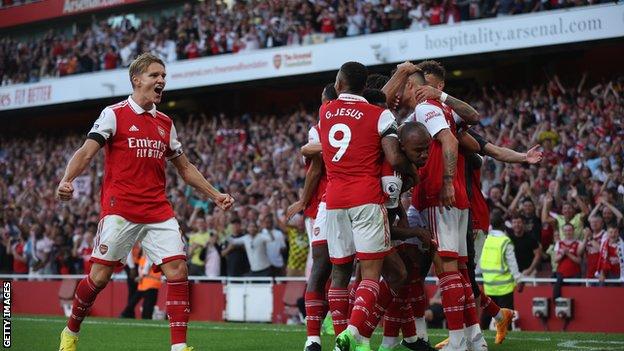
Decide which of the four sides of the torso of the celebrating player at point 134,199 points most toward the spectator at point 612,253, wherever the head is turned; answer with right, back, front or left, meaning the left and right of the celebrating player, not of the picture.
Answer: left

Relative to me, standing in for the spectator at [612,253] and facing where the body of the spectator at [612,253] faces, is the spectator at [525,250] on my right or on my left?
on my right

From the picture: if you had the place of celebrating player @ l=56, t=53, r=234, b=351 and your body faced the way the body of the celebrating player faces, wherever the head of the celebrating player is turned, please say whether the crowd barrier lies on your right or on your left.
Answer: on your left

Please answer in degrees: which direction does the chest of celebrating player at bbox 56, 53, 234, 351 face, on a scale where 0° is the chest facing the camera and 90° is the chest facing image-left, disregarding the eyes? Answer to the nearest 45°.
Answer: approximately 315°

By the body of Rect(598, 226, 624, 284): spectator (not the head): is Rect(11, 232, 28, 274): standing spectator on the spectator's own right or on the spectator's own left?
on the spectator's own right

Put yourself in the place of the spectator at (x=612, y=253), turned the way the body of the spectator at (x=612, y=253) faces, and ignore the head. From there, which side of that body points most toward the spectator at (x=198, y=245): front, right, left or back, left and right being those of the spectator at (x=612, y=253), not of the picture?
right
